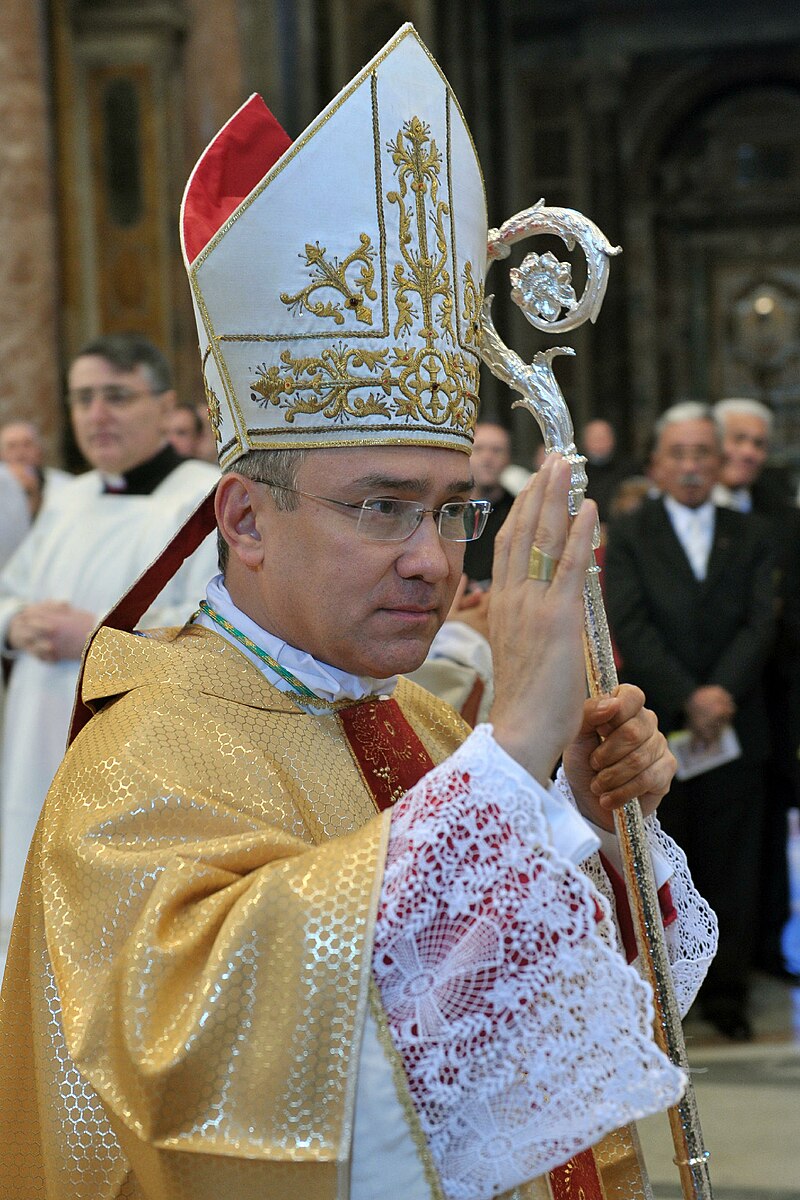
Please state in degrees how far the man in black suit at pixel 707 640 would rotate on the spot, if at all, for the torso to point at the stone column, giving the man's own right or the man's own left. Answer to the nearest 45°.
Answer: approximately 135° to the man's own right

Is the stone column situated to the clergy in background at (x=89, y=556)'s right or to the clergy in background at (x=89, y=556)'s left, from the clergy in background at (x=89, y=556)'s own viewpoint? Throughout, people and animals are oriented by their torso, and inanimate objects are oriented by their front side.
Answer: on its right

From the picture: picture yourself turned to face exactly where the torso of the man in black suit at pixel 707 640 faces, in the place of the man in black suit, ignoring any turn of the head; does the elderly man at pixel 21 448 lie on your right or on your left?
on your right

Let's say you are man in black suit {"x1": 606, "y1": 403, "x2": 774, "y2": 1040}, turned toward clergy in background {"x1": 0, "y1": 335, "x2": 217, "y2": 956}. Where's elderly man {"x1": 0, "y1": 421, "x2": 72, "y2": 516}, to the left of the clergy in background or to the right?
right

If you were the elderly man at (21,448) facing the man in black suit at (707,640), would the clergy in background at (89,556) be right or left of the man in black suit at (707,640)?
right

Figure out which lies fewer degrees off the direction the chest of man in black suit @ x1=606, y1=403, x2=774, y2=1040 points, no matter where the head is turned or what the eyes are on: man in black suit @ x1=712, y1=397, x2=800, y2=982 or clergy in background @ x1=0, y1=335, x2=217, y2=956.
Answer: the clergy in background

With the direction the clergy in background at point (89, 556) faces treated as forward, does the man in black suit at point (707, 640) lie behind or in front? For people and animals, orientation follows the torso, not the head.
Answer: behind
